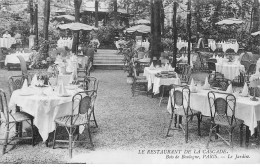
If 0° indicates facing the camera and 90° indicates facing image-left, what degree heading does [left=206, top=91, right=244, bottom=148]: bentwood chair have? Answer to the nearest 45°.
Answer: approximately 225°

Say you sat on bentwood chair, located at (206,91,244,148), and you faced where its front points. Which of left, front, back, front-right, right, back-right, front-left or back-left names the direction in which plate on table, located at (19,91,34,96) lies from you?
back-left

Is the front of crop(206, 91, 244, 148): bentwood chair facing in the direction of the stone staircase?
no

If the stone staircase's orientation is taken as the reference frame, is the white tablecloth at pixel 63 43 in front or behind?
behind

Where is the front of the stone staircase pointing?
toward the camera

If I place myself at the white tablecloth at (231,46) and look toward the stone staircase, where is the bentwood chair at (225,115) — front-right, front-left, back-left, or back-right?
front-left

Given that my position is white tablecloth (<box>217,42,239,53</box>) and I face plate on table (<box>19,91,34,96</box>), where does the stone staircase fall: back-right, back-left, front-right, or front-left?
front-right

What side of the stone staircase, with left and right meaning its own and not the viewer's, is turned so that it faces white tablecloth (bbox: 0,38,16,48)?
right

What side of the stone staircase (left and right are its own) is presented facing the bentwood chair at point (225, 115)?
front

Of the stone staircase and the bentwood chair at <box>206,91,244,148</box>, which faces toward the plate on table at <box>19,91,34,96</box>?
the stone staircase

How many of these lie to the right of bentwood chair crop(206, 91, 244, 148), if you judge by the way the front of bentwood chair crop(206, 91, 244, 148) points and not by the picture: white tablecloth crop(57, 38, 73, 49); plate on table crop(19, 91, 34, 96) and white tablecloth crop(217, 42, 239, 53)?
0

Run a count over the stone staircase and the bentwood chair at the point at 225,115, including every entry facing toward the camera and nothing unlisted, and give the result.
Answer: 1

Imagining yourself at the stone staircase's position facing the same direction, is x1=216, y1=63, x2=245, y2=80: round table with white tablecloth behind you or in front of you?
in front

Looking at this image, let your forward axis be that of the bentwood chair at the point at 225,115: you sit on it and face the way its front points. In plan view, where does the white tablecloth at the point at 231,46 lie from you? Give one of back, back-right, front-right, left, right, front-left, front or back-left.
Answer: front-left

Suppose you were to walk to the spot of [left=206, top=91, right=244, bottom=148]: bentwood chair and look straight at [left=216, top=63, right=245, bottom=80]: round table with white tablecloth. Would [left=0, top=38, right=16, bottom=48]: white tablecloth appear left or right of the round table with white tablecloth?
left

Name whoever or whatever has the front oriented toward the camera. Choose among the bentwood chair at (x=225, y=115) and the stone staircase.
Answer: the stone staircase

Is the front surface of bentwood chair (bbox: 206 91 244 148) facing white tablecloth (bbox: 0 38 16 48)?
no
